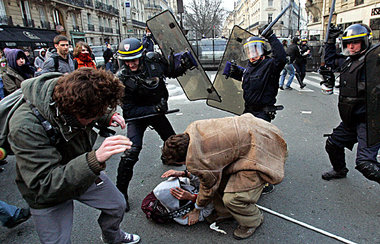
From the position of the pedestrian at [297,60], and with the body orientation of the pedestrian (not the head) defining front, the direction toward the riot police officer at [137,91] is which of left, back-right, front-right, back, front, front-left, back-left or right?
right

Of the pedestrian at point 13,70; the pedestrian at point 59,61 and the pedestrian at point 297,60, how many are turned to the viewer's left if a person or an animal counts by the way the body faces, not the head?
0

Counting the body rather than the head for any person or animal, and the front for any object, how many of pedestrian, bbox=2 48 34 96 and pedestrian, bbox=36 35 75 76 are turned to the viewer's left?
0

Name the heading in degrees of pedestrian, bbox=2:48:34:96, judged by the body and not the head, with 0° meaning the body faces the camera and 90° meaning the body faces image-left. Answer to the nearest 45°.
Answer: approximately 315°

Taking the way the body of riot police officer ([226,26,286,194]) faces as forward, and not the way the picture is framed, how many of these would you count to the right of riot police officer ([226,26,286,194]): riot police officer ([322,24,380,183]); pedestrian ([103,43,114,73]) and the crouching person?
1

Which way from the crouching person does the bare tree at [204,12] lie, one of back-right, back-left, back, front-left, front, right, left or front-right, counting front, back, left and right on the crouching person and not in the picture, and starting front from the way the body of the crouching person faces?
right

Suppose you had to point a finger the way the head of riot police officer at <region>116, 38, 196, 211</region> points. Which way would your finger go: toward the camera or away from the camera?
toward the camera

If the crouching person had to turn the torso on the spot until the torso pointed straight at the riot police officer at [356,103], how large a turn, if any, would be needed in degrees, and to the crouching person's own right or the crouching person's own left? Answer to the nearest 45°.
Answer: approximately 135° to the crouching person's own right

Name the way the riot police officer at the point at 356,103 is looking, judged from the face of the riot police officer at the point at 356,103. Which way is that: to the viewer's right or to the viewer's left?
to the viewer's left

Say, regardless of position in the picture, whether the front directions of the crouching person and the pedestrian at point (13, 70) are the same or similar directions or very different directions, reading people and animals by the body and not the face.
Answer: very different directions

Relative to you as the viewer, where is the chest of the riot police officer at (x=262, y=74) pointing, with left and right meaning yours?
facing the viewer and to the left of the viewer

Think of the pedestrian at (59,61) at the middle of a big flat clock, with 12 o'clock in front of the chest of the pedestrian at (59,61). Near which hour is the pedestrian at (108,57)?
the pedestrian at (108,57) is roughly at 8 o'clock from the pedestrian at (59,61).
